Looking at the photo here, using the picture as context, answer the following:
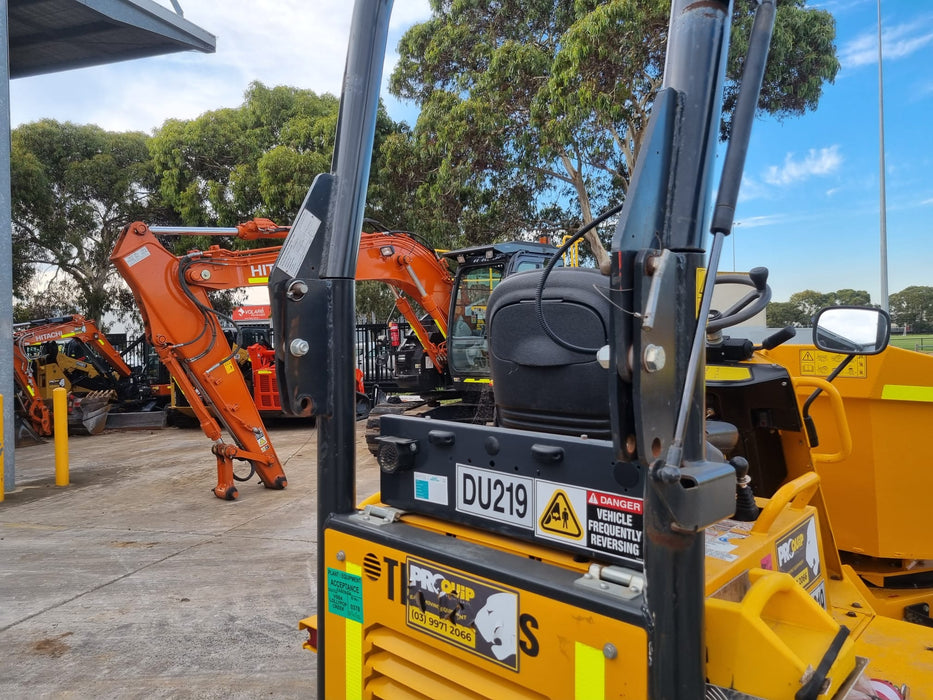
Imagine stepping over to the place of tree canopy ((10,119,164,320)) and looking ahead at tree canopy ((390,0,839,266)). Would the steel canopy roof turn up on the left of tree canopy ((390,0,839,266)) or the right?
right
